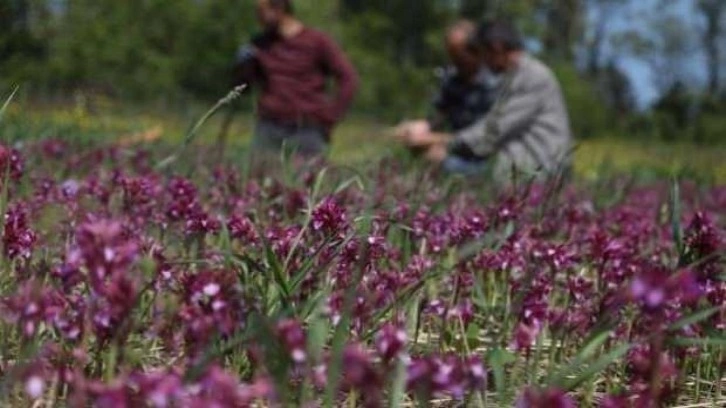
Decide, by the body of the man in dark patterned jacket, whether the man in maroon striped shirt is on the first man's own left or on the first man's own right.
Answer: on the first man's own right

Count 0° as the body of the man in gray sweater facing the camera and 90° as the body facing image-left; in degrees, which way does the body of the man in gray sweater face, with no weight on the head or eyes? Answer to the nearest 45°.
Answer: approximately 90°

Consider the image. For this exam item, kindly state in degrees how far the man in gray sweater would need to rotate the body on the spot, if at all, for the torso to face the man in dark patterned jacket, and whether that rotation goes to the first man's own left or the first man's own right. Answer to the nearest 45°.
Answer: approximately 45° to the first man's own right

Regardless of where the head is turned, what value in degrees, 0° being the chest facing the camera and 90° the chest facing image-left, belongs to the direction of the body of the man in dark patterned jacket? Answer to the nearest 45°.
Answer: approximately 45°

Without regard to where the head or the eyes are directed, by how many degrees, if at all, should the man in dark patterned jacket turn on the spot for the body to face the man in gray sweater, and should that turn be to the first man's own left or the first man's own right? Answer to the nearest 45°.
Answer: approximately 90° to the first man's own left

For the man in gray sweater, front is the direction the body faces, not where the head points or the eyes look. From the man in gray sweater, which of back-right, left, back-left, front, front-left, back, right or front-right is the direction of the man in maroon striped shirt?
front-right
